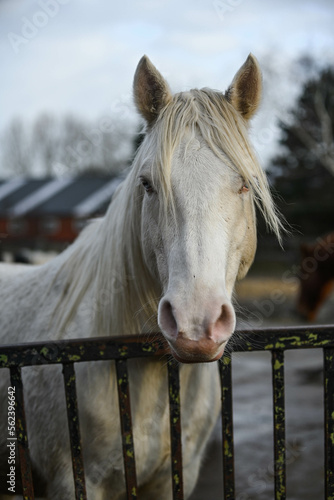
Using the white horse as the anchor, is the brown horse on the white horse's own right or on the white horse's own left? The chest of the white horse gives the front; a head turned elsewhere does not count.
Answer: on the white horse's own left
